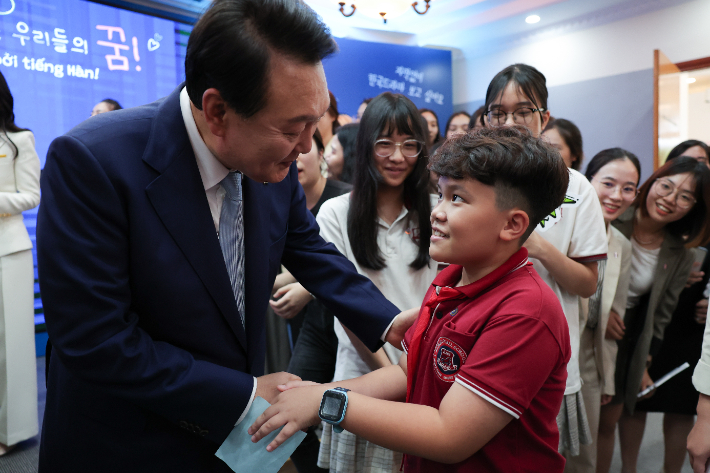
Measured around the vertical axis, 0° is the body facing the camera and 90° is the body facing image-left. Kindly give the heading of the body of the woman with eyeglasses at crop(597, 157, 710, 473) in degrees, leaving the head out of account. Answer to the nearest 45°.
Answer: approximately 45°

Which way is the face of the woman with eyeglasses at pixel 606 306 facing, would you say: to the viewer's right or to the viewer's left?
to the viewer's left

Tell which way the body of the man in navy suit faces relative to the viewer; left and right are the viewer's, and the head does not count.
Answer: facing the viewer and to the right of the viewer

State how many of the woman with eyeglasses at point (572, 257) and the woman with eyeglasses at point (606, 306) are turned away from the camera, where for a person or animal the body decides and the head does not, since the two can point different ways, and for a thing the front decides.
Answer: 0

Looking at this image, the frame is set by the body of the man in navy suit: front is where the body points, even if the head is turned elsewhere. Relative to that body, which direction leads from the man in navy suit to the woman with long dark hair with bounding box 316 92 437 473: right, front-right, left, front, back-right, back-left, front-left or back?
left
